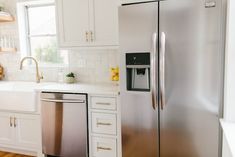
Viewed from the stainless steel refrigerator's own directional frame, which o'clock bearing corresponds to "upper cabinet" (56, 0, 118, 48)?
The upper cabinet is roughly at 4 o'clock from the stainless steel refrigerator.

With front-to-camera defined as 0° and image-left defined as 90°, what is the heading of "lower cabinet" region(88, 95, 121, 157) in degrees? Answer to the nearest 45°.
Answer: approximately 0°

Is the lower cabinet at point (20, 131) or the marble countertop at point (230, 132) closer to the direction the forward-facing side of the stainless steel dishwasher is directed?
the marble countertop

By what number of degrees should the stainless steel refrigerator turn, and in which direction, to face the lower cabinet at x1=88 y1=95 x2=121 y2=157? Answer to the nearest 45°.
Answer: approximately 135° to its right

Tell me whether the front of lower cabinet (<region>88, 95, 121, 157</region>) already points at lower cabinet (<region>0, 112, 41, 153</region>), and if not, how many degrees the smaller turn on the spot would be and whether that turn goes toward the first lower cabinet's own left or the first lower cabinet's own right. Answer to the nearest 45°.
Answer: approximately 135° to the first lower cabinet's own right

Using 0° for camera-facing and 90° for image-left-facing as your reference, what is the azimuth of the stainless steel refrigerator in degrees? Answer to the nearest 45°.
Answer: approximately 0°
